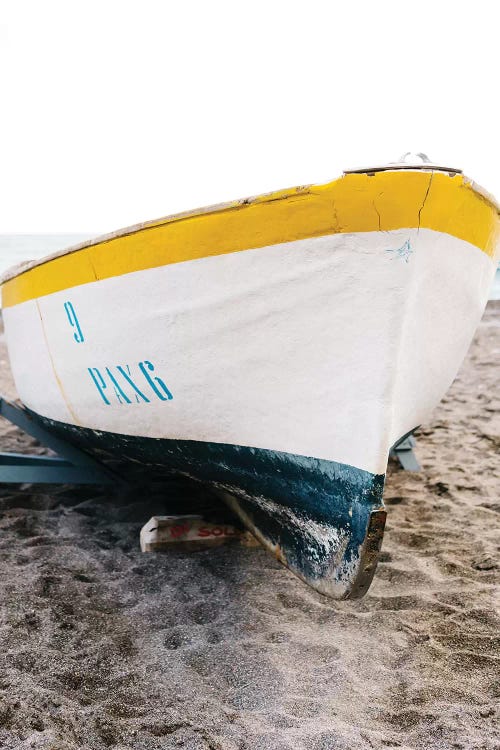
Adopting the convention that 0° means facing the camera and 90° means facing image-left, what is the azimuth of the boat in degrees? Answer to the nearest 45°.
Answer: approximately 315°
